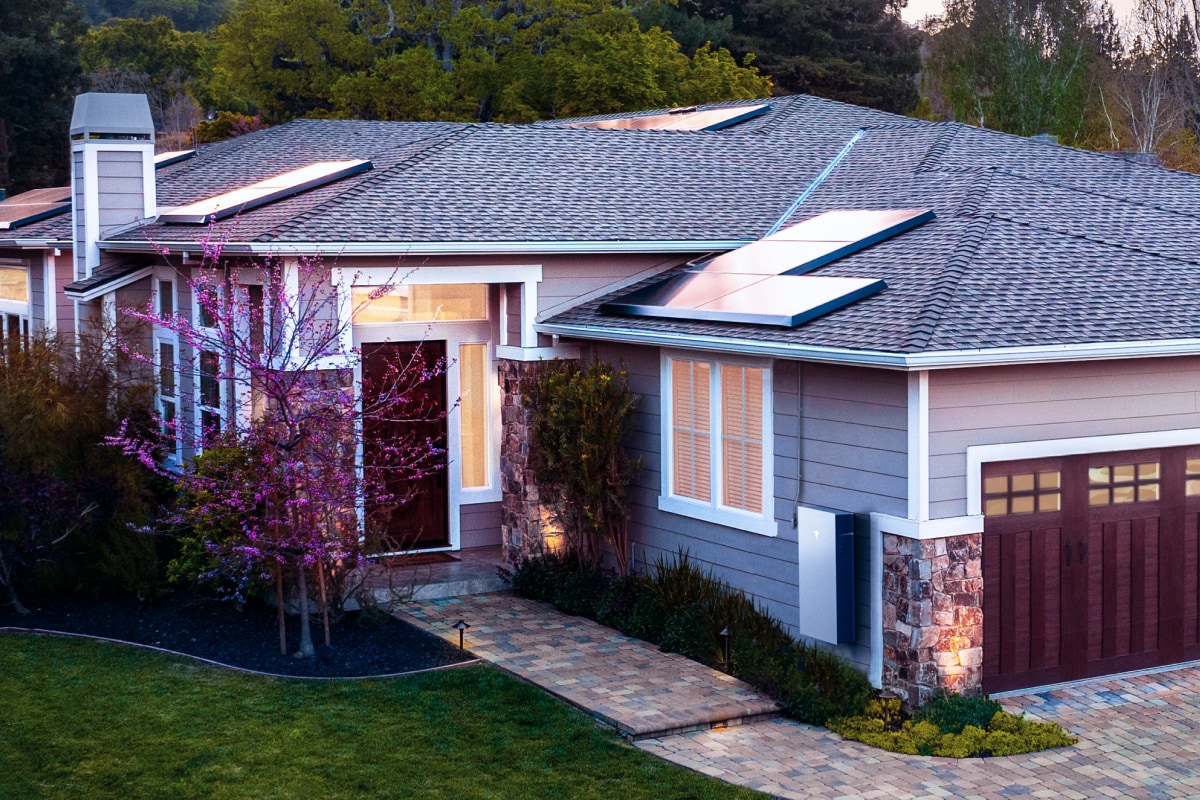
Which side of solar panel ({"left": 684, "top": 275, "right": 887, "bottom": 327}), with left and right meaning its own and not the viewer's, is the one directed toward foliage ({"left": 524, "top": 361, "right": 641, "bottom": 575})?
right

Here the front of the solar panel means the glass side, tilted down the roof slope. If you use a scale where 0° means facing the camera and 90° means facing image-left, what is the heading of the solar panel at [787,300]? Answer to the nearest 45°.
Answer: approximately 45°

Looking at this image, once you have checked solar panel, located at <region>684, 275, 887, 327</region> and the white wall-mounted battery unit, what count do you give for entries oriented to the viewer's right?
0

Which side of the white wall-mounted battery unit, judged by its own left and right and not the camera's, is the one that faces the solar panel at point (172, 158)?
right

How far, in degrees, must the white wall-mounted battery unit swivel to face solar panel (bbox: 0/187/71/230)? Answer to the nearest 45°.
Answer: approximately 90° to its right

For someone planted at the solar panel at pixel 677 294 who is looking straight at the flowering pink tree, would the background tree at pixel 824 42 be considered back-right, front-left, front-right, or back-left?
back-right

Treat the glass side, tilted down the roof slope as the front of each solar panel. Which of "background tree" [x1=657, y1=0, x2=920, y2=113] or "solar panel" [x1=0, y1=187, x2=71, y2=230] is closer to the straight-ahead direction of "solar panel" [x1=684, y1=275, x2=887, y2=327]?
the solar panel

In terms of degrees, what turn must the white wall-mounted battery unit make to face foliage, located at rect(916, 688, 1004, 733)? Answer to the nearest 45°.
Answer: approximately 90° to its left

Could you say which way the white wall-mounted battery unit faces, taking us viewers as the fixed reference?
facing the viewer and to the left of the viewer

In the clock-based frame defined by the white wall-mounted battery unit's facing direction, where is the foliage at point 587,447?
The foliage is roughly at 3 o'clock from the white wall-mounted battery unit.

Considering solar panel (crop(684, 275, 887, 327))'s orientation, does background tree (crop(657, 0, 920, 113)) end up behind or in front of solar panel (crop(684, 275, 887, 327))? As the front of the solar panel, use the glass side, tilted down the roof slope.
behind

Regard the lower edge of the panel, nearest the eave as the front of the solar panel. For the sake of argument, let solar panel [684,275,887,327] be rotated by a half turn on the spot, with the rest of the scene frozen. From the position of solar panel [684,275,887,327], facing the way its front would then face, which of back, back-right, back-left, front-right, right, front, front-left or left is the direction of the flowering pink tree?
back-left

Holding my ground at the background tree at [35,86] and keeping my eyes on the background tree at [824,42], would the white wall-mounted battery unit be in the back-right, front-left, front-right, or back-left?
front-right
